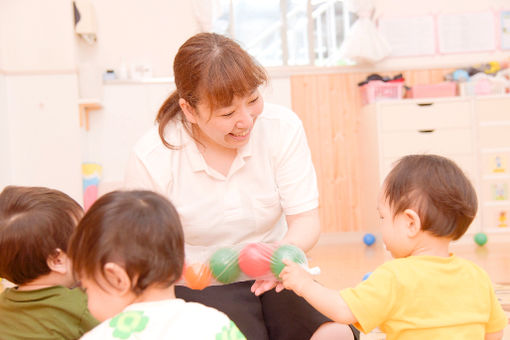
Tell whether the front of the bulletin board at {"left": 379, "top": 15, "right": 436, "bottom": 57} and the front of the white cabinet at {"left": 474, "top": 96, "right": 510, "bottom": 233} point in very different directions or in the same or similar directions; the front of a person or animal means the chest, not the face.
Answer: same or similar directions

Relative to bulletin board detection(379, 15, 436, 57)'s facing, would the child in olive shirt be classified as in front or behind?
in front

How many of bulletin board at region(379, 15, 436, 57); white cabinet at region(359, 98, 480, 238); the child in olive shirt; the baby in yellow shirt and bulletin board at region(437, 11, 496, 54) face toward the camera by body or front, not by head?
3

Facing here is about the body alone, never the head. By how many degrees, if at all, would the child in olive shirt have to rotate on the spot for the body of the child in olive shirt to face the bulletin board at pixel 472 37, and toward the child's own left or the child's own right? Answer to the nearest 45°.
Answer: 0° — they already face it

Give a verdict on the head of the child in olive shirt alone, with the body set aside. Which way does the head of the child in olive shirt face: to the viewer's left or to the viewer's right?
to the viewer's right

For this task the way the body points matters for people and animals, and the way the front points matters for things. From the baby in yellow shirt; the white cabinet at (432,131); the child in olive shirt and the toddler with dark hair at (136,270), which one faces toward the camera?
the white cabinet

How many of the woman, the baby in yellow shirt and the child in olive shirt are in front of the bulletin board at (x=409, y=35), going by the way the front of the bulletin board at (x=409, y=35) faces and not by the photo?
3

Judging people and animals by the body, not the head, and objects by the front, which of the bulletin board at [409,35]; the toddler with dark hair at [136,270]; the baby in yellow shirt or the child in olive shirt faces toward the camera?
the bulletin board

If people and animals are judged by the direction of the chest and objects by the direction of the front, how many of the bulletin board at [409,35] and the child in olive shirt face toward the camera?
1

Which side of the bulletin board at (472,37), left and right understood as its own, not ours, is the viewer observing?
front

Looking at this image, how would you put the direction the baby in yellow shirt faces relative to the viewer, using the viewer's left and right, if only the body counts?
facing away from the viewer and to the left of the viewer

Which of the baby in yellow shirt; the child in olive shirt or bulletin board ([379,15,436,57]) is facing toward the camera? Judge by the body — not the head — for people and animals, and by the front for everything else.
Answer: the bulletin board

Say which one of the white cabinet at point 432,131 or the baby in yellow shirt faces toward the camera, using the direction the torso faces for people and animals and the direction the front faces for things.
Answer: the white cabinet

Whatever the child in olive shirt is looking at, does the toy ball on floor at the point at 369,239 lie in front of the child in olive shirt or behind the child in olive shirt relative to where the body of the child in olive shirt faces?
in front

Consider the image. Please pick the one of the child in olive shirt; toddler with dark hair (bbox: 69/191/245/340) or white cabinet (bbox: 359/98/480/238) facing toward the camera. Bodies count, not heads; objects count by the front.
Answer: the white cabinet

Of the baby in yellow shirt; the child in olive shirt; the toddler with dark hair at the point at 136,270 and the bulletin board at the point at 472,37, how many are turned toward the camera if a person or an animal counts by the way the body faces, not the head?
1
